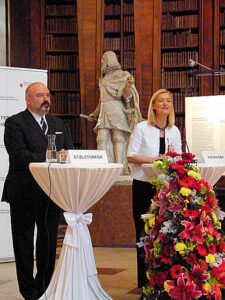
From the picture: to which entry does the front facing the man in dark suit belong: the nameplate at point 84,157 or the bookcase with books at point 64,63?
the bookcase with books

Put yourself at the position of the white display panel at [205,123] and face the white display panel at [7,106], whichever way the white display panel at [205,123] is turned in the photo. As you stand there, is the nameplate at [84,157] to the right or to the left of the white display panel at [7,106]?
left

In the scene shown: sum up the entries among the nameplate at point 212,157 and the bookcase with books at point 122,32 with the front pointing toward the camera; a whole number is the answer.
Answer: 2

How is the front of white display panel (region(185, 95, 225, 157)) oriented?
toward the camera

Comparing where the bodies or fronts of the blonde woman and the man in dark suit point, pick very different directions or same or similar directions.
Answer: same or similar directions

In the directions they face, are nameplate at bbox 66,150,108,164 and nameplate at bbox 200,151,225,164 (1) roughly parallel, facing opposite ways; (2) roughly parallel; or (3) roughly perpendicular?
roughly parallel

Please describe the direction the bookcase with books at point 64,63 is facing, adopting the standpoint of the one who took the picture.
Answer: facing the viewer

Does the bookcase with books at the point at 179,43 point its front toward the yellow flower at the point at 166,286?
yes

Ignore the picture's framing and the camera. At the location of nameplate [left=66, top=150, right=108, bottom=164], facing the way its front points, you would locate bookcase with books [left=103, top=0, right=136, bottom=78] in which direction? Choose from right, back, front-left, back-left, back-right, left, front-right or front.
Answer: back

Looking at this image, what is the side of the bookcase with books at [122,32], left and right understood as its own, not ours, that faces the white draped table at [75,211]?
front

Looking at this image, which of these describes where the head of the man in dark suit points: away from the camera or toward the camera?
toward the camera

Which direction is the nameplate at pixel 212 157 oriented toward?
toward the camera

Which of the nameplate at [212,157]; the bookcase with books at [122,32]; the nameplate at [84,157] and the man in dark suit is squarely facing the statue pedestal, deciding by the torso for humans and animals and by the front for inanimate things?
the bookcase with books

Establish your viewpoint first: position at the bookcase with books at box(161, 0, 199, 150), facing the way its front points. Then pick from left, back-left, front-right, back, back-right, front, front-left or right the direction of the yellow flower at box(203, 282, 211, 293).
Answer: front

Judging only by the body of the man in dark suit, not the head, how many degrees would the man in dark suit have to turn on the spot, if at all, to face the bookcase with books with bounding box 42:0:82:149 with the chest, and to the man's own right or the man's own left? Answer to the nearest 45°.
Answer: approximately 135° to the man's own left
